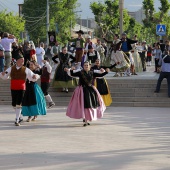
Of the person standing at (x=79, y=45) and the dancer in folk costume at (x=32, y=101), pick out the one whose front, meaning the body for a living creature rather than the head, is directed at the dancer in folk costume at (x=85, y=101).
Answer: the person standing

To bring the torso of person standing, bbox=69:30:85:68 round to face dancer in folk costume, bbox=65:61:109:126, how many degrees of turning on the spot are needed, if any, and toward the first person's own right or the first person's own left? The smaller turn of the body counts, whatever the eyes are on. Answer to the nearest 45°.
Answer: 0° — they already face them

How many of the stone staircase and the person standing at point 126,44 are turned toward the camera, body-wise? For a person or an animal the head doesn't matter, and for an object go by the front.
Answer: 2

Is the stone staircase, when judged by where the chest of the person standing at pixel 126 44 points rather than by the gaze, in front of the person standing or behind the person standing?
in front

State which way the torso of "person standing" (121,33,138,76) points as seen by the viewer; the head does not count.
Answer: toward the camera

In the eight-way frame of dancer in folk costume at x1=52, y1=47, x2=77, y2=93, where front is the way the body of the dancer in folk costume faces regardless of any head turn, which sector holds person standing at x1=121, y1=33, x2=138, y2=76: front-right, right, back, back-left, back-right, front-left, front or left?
back-left

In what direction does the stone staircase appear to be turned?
toward the camera

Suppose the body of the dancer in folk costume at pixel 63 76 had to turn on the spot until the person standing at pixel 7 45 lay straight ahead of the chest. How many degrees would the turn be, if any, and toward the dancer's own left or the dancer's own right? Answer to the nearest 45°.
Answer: approximately 135° to the dancer's own right

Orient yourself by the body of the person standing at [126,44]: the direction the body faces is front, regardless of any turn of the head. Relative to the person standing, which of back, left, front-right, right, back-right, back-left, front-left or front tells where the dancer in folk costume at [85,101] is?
front
